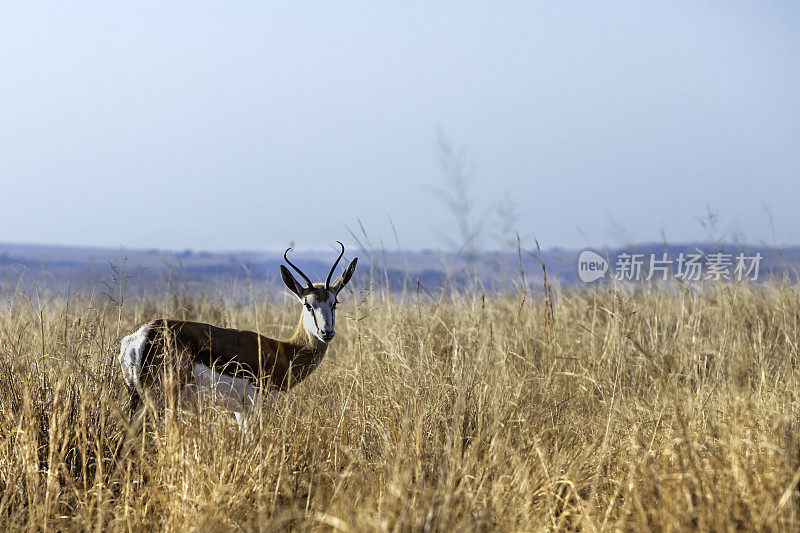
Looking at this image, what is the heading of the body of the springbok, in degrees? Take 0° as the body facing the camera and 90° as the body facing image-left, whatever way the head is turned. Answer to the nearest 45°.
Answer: approximately 270°
